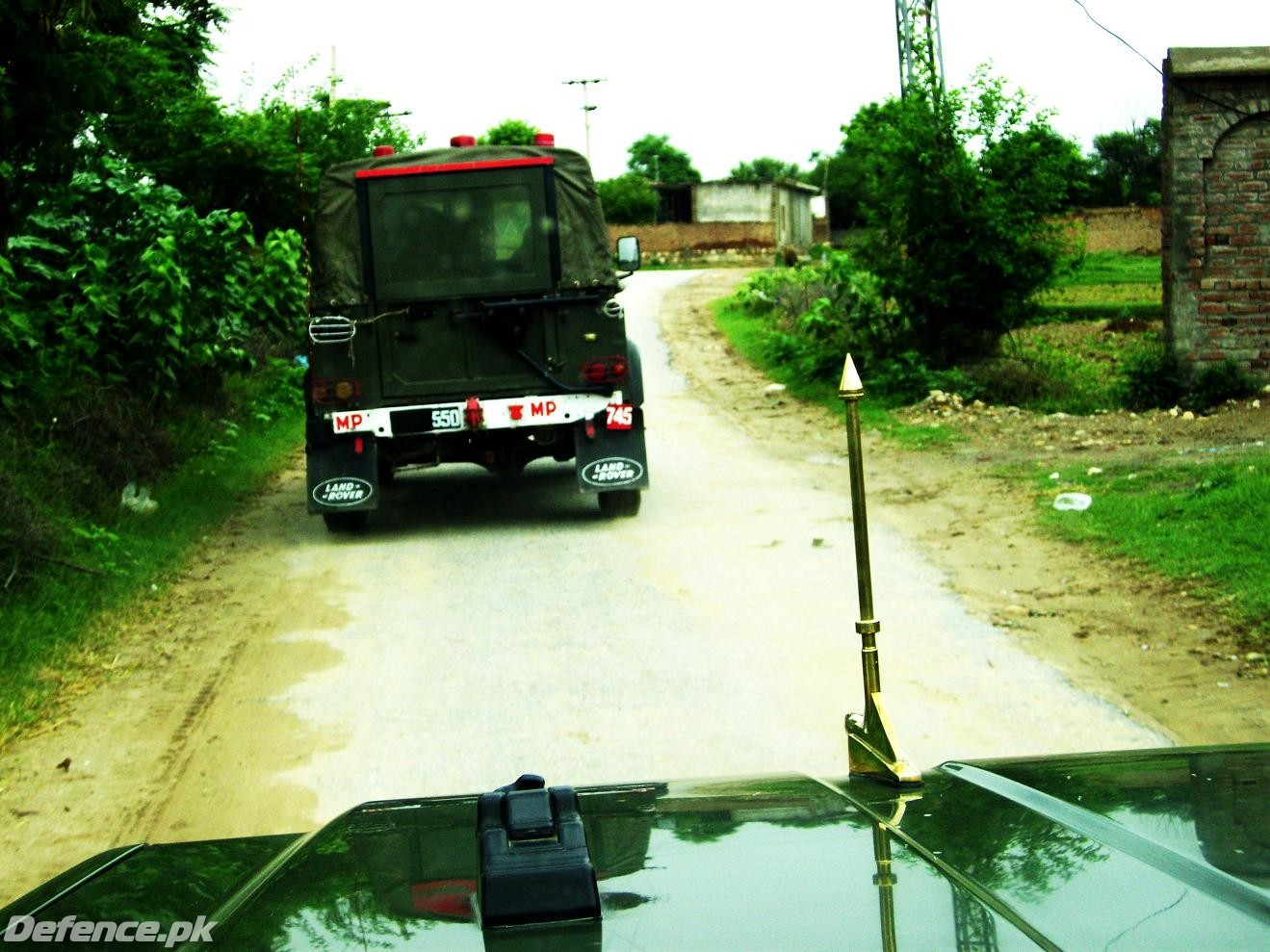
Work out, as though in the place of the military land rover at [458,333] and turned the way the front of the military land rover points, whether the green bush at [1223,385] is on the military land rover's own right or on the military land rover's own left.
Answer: on the military land rover's own right

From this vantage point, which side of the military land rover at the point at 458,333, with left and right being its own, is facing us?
back

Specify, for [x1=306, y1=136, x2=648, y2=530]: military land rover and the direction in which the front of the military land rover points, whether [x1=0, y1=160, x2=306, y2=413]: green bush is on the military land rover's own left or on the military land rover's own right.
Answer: on the military land rover's own left

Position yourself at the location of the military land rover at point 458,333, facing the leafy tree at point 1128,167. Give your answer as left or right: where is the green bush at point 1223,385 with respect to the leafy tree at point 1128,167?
right

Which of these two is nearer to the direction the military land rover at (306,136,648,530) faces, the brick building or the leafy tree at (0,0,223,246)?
the brick building

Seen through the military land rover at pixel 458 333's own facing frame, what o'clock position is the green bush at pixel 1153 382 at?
The green bush is roughly at 2 o'clock from the military land rover.

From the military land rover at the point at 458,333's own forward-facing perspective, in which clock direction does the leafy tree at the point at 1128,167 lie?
The leafy tree is roughly at 1 o'clock from the military land rover.

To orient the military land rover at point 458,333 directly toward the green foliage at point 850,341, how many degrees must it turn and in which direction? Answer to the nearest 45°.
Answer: approximately 45° to its right

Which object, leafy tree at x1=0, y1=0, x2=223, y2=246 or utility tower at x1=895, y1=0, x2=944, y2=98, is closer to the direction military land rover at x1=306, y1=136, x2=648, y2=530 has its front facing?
the utility tower

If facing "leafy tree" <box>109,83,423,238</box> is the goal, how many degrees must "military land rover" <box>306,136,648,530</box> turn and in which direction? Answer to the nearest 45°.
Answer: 0° — it already faces it
